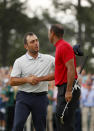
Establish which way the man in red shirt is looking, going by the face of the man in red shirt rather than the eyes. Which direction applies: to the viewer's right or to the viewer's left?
to the viewer's left

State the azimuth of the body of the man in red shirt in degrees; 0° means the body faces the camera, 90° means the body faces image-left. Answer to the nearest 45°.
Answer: approximately 90°

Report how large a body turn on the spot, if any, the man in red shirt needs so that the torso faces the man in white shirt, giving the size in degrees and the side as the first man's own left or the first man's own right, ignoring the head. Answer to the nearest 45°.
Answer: approximately 45° to the first man's own right

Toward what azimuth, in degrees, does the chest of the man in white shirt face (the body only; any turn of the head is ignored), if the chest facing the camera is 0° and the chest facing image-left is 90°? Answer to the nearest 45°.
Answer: approximately 0°

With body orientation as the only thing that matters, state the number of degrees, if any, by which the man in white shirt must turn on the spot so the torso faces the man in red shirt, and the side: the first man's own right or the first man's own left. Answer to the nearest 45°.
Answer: approximately 45° to the first man's own left
